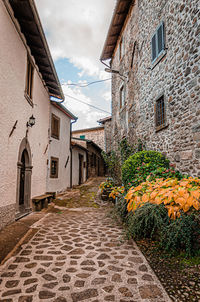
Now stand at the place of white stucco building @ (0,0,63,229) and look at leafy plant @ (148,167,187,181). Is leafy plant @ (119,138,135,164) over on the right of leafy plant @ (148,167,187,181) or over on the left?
left

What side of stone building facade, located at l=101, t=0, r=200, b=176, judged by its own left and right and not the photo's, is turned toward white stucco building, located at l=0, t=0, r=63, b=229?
front

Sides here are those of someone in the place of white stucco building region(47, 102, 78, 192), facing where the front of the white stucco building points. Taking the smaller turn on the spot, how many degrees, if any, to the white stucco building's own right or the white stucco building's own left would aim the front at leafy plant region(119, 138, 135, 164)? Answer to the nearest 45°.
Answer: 0° — it already faces it

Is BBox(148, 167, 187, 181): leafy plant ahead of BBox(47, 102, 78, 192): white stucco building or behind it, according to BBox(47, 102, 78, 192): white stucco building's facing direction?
ahead

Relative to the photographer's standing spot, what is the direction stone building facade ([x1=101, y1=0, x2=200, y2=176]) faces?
facing the viewer and to the left of the viewer

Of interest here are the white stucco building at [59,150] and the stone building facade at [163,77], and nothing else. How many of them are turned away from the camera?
0

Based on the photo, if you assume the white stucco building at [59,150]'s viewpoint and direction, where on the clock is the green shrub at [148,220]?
The green shrub is roughly at 1 o'clock from the white stucco building.

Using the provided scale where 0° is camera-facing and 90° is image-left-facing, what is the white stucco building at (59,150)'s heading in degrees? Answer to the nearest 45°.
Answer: approximately 315°
